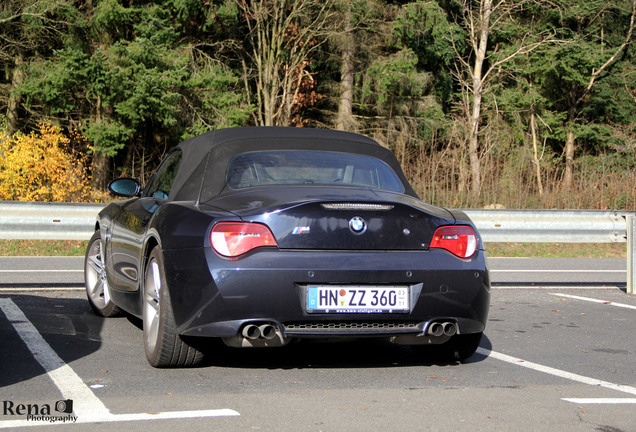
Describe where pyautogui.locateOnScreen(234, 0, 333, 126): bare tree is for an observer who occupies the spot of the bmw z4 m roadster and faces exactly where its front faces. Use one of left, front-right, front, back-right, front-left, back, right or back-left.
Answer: front-right

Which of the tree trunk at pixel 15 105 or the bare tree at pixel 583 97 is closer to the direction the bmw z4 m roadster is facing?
the tree trunk

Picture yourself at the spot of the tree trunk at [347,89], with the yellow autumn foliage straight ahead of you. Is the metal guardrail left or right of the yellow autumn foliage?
left

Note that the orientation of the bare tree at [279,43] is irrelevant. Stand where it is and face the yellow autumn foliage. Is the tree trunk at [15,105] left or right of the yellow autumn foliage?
right

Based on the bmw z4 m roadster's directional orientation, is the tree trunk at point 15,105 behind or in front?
in front

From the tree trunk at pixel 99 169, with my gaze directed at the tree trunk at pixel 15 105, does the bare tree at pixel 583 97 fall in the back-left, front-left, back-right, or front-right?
back-right

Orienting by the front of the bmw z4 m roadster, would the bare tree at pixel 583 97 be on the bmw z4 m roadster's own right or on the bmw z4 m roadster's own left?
on the bmw z4 m roadster's own right

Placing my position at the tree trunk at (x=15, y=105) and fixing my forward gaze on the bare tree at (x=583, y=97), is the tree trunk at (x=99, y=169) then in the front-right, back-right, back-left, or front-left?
front-right

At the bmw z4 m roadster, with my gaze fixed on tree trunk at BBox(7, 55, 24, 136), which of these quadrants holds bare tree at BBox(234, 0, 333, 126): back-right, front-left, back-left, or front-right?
front-right

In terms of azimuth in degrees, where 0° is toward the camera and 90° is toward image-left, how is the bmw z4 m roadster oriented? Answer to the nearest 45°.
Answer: approximately 135°

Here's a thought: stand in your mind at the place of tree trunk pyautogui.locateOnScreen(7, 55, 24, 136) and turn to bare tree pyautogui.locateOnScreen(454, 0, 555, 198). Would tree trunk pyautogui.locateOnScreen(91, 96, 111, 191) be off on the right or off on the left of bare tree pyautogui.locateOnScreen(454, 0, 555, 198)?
right
